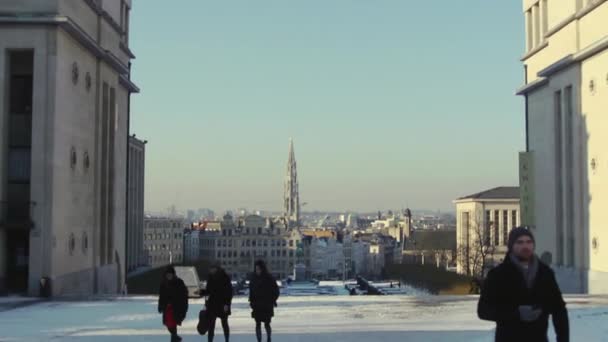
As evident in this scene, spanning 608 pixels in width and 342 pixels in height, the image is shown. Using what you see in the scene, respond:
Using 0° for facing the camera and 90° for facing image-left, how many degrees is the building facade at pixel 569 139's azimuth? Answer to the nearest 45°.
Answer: approximately 45°

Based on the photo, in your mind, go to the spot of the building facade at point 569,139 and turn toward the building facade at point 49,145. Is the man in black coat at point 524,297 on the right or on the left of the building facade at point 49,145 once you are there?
left

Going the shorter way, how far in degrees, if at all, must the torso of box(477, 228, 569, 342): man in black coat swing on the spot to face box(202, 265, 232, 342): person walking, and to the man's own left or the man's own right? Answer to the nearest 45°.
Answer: approximately 135° to the man's own right

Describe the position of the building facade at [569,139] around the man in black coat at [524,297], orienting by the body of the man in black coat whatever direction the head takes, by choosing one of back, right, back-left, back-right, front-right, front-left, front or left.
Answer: back

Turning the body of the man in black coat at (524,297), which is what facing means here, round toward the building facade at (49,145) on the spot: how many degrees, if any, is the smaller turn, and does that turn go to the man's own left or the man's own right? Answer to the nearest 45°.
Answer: approximately 135° to the man's own right

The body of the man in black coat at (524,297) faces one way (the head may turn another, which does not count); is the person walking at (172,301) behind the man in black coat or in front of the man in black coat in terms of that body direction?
behind

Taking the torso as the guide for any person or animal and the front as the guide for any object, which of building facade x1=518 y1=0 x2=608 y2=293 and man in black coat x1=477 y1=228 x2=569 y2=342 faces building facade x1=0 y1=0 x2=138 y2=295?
building facade x1=518 y1=0 x2=608 y2=293
